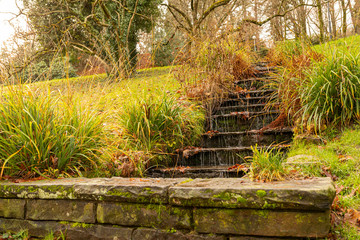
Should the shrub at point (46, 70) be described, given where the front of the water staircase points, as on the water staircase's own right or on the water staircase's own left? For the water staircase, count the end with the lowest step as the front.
on the water staircase's own right

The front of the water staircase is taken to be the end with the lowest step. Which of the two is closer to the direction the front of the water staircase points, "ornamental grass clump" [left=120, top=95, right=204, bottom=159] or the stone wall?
the stone wall

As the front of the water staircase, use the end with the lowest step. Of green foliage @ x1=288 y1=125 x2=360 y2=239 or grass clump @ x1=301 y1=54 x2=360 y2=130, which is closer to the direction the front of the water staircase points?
the green foliage

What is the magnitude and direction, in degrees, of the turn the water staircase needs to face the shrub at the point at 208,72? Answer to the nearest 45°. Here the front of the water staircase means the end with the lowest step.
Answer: approximately 180°

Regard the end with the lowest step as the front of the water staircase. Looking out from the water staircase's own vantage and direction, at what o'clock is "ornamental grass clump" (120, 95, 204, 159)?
The ornamental grass clump is roughly at 2 o'clock from the water staircase.

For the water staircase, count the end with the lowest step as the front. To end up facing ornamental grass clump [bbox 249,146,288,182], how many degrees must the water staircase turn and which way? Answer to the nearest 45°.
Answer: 0° — it already faces it

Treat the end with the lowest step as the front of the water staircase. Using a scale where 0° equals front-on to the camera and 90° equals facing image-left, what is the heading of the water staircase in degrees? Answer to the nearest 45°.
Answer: approximately 0°
